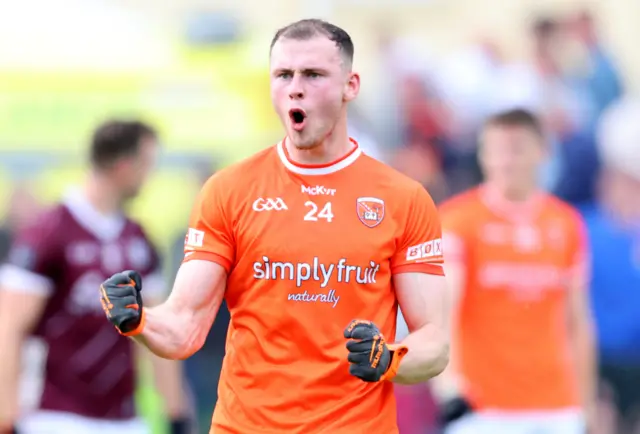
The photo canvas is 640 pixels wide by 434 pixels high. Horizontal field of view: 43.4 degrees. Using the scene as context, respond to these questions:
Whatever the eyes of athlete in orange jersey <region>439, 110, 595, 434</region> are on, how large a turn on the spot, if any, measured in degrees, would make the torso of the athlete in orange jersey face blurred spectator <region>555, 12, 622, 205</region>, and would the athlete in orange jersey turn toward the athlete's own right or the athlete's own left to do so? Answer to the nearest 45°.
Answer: approximately 180°

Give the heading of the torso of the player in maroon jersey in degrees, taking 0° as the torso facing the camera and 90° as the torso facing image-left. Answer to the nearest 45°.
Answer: approximately 315°

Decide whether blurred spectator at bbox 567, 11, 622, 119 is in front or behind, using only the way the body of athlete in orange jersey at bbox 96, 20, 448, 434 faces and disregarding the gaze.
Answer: behind

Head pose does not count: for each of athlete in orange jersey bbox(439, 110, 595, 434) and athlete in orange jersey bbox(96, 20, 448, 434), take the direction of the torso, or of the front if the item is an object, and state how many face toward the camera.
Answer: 2

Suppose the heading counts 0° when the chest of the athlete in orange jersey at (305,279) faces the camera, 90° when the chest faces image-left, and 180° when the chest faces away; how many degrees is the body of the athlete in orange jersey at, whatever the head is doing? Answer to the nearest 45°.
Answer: approximately 0°

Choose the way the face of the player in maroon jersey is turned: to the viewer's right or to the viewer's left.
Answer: to the viewer's right
